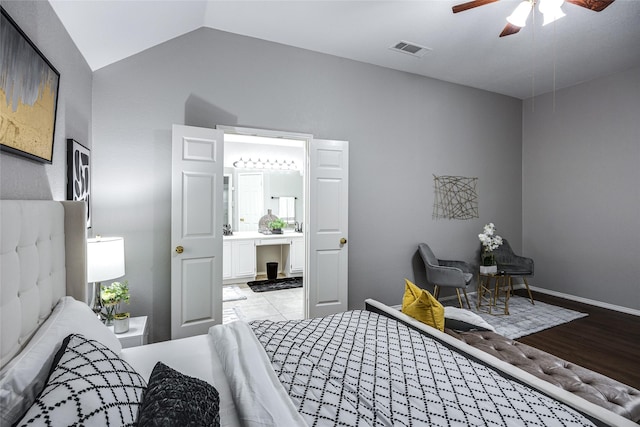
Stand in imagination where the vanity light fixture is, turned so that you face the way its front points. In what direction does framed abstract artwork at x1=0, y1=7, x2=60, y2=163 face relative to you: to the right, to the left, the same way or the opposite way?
to the left

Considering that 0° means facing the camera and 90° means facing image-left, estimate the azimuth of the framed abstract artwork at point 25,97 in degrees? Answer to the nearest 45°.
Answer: approximately 315°

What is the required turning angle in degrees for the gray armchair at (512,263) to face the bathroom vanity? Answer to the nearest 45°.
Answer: approximately 135° to its right

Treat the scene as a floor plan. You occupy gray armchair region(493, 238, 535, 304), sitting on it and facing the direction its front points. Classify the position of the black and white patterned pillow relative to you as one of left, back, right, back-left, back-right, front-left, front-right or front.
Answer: front-right

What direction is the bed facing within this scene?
to the viewer's right

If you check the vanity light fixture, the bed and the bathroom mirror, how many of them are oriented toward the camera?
2

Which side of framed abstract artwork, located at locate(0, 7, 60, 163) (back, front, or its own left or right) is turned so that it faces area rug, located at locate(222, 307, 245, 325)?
left

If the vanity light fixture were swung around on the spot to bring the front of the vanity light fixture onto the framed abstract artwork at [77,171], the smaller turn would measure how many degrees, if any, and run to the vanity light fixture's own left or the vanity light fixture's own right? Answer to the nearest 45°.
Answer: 0° — it already faces it

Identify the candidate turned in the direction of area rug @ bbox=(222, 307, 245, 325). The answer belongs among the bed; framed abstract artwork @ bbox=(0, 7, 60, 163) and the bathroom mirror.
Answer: the bathroom mirror

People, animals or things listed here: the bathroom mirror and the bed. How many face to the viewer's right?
1

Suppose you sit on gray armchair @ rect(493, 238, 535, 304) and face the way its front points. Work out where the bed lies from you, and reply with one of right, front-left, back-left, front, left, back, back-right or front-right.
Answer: front-right
